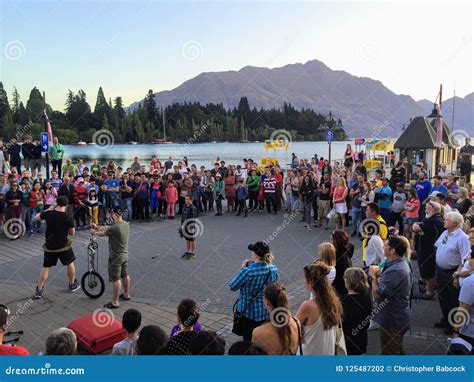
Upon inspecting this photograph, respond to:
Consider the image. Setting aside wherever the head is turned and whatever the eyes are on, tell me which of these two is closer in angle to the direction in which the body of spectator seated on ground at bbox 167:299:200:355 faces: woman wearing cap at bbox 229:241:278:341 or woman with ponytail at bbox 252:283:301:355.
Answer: the woman wearing cap

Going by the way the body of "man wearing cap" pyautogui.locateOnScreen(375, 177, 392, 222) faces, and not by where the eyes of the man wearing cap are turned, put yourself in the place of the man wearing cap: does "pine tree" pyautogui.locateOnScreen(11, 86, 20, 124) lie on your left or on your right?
on your right

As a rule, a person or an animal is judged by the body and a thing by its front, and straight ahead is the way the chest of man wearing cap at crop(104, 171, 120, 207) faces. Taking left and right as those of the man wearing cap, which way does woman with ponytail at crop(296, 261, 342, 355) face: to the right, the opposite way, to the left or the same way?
the opposite way

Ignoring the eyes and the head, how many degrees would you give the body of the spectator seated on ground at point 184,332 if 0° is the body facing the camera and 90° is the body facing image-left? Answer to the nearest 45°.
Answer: approximately 180°

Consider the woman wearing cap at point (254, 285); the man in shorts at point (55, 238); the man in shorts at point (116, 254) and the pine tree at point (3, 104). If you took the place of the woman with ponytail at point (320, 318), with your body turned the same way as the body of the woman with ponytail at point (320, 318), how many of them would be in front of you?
4

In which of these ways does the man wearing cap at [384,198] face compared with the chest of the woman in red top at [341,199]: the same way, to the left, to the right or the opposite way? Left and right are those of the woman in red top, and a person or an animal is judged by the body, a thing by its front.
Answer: the same way

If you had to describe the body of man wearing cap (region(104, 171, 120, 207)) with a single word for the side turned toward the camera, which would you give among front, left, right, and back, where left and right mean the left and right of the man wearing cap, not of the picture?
front

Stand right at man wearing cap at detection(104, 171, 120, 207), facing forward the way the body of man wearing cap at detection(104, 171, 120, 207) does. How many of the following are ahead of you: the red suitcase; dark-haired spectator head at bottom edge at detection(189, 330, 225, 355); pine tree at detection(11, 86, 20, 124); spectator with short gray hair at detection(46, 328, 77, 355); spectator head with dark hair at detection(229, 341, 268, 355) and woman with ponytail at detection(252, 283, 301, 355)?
5

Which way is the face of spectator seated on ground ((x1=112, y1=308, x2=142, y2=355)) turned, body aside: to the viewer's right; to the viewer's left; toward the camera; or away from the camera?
away from the camera

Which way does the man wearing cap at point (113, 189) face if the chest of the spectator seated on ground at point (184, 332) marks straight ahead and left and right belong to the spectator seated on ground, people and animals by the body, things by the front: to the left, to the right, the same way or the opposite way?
the opposite way

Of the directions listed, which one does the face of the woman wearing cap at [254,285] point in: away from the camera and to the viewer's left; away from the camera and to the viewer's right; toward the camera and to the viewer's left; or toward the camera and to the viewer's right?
away from the camera and to the viewer's left

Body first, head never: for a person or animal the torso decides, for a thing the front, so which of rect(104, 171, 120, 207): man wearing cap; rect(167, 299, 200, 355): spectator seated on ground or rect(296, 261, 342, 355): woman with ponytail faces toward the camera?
the man wearing cap

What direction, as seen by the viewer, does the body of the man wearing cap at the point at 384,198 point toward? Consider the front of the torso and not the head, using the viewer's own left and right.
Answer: facing the viewer and to the left of the viewer

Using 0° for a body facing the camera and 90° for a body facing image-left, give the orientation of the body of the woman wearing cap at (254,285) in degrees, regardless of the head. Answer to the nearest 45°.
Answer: approximately 135°

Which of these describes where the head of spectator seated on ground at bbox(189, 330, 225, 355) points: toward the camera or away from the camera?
away from the camera

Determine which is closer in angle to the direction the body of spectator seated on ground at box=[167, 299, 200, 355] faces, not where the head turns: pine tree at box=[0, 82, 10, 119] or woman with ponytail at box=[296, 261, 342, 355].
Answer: the pine tree
